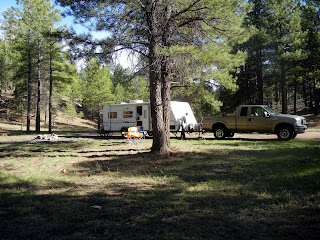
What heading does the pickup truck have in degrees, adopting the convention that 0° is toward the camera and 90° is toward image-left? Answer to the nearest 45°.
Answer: approximately 270°

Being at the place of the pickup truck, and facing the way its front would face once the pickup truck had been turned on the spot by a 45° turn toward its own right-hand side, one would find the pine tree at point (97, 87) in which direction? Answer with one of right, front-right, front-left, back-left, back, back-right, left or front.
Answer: back

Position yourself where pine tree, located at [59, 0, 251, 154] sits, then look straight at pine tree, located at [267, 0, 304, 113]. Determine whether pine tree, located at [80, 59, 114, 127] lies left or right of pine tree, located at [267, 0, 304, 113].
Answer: left

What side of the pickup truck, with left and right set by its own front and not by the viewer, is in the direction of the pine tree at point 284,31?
left

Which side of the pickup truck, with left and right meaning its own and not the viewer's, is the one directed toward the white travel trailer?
back

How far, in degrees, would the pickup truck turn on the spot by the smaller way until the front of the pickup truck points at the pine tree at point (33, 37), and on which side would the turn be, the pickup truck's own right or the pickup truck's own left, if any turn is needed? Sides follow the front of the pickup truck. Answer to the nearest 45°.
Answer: approximately 180°
